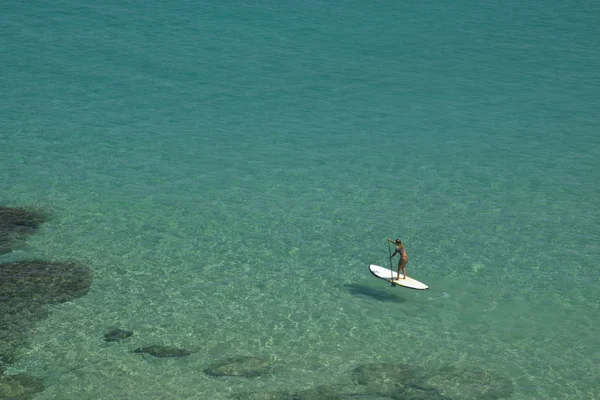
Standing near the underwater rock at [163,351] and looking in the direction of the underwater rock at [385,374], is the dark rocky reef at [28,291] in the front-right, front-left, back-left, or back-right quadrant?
back-left

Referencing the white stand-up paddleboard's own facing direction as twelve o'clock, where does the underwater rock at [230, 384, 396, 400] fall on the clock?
The underwater rock is roughly at 8 o'clock from the white stand-up paddleboard.

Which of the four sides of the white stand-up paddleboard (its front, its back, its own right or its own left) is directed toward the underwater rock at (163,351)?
left

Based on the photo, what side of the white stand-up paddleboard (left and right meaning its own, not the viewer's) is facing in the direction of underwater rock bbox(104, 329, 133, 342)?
left

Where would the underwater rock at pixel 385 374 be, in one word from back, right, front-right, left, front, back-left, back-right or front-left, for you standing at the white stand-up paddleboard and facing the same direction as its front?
back-left

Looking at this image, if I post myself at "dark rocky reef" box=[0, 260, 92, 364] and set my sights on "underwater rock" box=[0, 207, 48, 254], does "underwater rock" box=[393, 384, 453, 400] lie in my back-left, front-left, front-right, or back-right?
back-right

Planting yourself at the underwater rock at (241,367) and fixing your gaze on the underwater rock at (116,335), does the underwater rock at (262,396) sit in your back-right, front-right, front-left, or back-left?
back-left

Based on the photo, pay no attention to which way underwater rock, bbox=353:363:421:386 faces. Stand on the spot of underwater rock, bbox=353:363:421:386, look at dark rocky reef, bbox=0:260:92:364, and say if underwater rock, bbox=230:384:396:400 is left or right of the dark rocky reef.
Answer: left

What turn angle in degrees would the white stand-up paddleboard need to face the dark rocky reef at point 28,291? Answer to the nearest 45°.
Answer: approximately 45° to its left

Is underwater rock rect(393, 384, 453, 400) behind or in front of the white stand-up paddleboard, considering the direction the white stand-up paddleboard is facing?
behind

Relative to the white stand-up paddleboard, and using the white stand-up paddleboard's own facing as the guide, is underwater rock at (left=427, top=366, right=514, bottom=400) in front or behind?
behind

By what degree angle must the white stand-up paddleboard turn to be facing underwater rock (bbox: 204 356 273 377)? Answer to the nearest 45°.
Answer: approximately 90° to its left

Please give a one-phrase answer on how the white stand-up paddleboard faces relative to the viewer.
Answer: facing away from the viewer and to the left of the viewer
